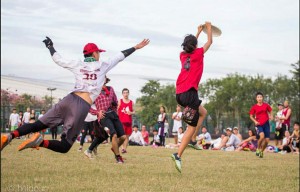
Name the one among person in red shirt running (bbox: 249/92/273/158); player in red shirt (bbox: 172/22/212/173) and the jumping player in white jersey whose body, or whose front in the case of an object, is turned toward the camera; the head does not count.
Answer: the person in red shirt running

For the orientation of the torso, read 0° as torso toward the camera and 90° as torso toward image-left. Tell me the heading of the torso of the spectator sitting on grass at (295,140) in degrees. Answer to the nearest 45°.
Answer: approximately 45°

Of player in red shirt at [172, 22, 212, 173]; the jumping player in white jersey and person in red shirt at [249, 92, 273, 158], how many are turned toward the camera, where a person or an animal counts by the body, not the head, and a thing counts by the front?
1

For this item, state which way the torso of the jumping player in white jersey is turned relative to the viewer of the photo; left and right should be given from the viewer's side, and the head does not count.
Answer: facing away from the viewer and to the right of the viewer

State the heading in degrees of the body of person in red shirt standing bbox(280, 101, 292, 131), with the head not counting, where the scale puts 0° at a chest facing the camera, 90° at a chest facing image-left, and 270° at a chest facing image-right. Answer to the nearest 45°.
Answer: approximately 45°
